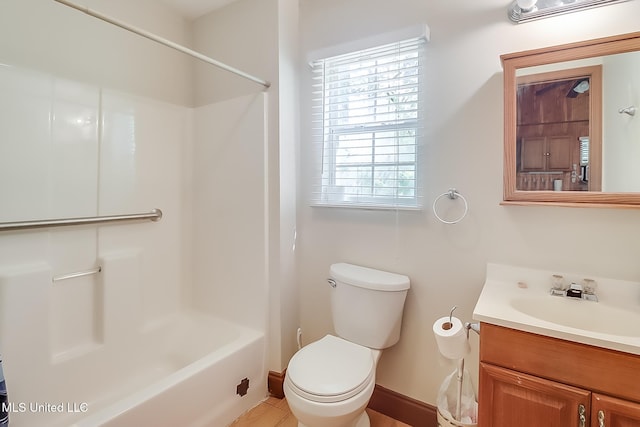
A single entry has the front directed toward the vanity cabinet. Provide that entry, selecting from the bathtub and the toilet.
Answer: the bathtub

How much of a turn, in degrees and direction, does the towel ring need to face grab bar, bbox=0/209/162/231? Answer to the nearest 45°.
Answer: approximately 90° to its right

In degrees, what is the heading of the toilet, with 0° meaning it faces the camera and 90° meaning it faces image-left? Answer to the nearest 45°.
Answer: approximately 45°

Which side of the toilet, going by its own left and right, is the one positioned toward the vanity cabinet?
left

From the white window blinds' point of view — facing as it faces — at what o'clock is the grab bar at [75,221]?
The grab bar is roughly at 1 o'clock from the white window blinds.
